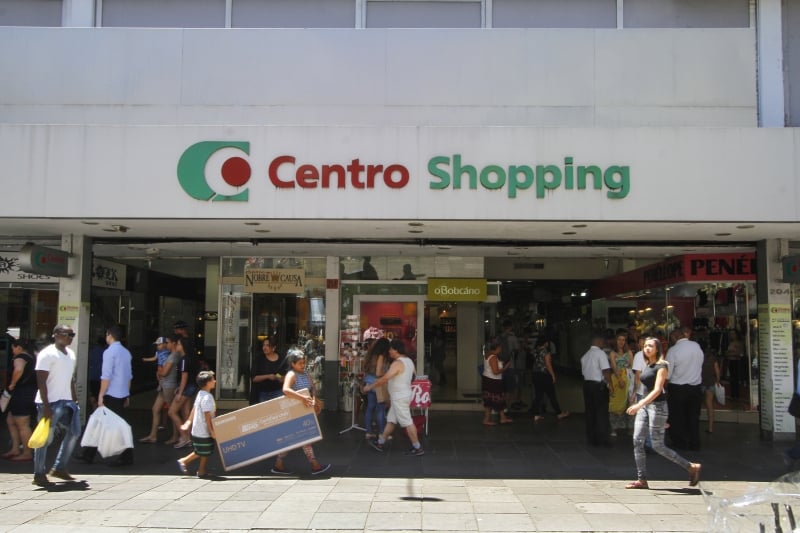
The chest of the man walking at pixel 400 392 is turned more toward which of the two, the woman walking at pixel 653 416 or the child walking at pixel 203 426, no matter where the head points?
the child walking

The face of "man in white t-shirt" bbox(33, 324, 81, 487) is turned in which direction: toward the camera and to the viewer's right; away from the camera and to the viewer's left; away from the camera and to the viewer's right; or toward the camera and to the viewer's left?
toward the camera and to the viewer's right
